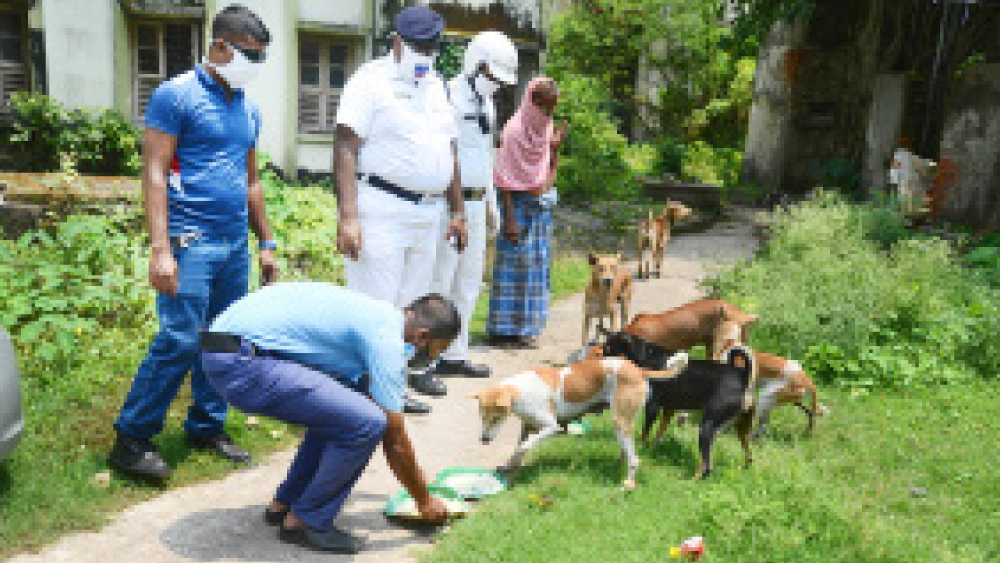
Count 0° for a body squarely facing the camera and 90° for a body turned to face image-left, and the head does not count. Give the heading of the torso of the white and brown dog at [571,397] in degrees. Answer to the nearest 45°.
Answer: approximately 90°

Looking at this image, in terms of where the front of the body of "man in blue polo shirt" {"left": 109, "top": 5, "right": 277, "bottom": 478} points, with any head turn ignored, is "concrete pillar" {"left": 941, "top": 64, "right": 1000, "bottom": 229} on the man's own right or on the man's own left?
on the man's own left

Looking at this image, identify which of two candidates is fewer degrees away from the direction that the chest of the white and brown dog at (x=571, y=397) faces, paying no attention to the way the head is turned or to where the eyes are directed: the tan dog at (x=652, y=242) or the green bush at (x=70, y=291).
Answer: the green bush

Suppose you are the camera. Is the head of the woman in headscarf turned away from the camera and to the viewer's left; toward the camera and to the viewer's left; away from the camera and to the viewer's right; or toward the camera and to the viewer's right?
toward the camera and to the viewer's right

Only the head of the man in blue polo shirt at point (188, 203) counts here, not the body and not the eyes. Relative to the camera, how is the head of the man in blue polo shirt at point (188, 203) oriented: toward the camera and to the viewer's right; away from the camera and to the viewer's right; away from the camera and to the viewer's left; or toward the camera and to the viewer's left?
toward the camera and to the viewer's right

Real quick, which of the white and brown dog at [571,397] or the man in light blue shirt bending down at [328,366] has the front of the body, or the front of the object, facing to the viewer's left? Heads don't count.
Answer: the white and brown dog

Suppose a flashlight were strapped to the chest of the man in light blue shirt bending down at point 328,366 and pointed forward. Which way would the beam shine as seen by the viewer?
to the viewer's right

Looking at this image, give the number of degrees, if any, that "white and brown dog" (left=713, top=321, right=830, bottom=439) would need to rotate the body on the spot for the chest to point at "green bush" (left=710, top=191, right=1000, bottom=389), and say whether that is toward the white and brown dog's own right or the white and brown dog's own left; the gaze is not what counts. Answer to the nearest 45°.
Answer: approximately 90° to the white and brown dog's own right

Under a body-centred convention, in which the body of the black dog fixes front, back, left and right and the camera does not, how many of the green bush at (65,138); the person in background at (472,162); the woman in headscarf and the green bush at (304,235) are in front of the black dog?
4

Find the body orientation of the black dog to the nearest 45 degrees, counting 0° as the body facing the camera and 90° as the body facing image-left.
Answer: approximately 135°

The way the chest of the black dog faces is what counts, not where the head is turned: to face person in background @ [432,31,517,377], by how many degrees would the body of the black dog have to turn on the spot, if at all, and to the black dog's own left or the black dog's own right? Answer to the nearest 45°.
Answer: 0° — it already faces them

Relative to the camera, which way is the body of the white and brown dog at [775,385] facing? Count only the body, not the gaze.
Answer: to the viewer's left

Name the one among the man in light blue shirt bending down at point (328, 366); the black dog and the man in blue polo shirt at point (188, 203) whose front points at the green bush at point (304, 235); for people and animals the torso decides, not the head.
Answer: the black dog

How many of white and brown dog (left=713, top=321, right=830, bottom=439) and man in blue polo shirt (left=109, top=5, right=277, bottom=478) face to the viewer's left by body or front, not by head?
1
